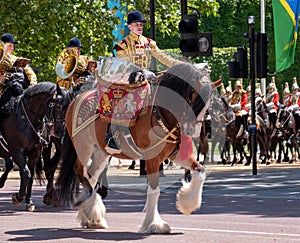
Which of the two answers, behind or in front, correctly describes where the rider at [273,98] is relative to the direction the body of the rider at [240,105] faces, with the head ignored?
behind

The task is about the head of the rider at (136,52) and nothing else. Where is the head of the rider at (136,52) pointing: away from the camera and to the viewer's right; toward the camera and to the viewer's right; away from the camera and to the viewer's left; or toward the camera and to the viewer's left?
toward the camera and to the viewer's right

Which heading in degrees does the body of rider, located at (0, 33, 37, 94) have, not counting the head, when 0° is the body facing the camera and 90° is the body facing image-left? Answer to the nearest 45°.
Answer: approximately 315°

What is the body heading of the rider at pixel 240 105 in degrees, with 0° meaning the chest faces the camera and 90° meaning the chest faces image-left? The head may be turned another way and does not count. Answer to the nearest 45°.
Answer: approximately 45°

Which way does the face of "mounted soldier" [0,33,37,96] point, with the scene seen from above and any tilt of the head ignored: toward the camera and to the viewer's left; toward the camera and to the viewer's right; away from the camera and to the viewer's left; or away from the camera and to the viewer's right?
toward the camera and to the viewer's right

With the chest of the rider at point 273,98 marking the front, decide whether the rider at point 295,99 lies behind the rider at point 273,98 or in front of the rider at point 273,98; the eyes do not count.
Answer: behind

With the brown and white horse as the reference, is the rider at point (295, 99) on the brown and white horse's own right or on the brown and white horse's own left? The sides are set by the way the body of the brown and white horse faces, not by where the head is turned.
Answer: on the brown and white horse's own left
